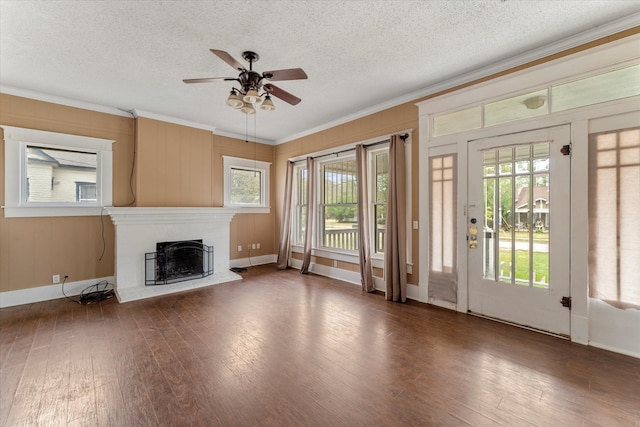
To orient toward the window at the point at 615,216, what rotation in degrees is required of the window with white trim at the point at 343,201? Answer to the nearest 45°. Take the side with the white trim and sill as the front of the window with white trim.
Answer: approximately 90° to its left

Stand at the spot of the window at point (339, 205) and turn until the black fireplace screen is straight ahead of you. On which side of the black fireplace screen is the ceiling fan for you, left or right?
left

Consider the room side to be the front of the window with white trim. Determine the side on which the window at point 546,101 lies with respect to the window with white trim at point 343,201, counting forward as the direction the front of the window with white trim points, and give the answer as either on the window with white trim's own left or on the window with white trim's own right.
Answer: on the window with white trim's own left

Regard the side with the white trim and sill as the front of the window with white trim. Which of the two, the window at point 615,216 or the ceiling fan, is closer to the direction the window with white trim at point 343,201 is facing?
the ceiling fan

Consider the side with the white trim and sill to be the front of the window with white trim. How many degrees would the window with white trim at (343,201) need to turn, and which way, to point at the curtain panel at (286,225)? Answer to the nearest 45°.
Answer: approximately 90° to its right

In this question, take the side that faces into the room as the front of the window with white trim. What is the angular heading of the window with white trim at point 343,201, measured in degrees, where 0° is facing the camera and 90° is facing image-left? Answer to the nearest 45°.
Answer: approximately 45°

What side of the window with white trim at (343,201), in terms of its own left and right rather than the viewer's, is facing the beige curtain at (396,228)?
left

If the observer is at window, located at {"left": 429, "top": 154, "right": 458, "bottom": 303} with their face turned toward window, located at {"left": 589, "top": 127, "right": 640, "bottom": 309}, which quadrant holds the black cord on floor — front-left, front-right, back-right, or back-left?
back-right

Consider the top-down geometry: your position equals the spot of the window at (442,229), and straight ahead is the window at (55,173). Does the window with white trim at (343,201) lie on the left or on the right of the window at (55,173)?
right
